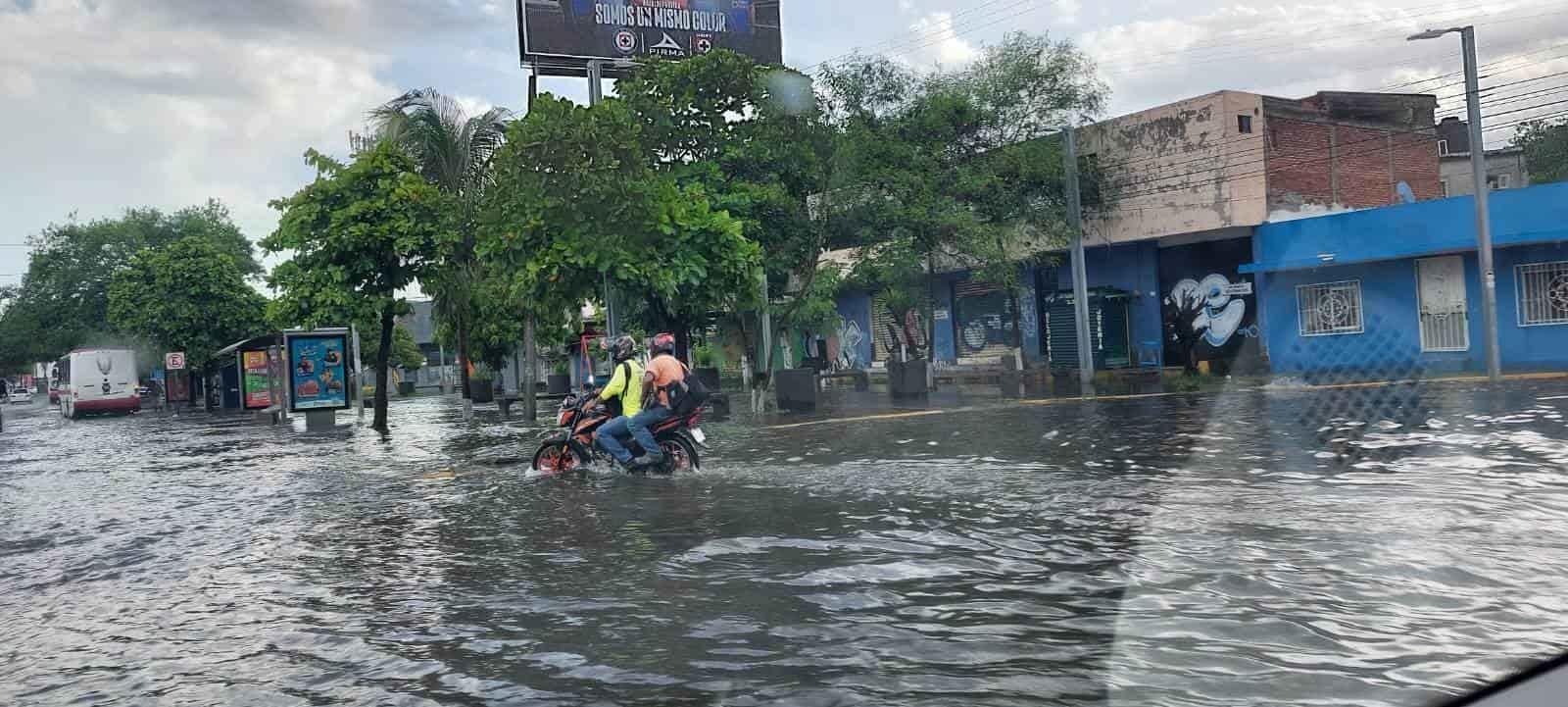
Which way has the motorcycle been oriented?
to the viewer's left

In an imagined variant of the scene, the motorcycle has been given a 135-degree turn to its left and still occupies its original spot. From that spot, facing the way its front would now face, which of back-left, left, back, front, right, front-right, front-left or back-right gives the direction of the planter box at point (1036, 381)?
left

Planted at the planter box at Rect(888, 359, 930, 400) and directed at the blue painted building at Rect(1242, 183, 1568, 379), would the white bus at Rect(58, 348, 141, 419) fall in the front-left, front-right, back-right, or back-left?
back-left

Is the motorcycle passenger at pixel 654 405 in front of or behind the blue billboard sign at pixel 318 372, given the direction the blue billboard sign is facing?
in front

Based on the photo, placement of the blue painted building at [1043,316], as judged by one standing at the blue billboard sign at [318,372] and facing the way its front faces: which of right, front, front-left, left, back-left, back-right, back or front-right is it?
left

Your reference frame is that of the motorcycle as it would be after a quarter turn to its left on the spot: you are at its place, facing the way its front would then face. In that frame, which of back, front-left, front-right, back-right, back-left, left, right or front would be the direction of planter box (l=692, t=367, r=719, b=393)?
back

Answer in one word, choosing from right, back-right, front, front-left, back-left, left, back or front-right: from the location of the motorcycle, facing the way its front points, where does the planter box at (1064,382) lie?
back-right

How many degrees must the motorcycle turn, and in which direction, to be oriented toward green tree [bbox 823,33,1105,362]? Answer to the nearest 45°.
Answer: approximately 135° to its right

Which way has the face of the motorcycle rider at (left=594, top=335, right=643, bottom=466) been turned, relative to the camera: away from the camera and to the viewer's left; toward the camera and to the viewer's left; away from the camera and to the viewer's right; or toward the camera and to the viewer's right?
away from the camera and to the viewer's left

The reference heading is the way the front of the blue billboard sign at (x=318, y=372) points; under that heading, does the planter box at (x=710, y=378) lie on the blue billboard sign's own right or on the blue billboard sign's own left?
on the blue billboard sign's own left

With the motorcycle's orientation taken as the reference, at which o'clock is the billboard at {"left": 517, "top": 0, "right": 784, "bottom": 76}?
The billboard is roughly at 3 o'clock from the motorcycle.

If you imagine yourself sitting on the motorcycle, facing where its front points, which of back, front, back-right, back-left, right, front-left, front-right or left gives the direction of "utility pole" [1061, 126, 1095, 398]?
back-right

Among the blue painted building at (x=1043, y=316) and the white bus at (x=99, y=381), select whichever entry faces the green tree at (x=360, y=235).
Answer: the blue painted building
